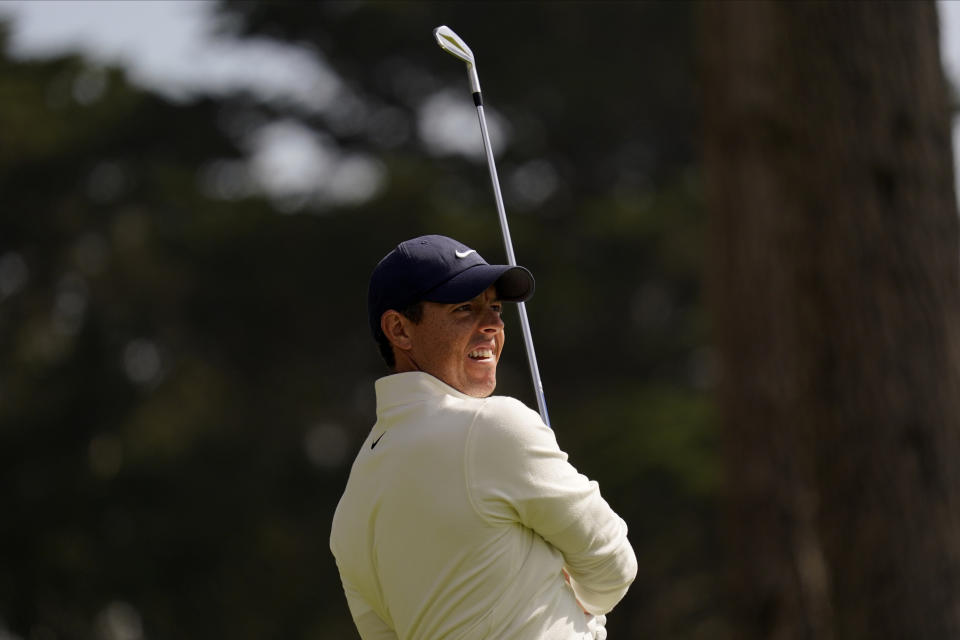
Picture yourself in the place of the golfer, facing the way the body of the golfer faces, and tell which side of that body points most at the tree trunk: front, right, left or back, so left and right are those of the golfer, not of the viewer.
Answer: front

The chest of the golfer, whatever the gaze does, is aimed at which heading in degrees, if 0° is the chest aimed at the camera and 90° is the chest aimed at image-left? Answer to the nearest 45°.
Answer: approximately 225°
